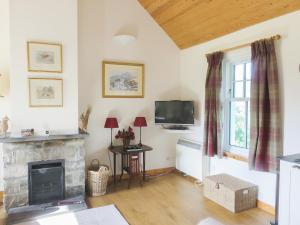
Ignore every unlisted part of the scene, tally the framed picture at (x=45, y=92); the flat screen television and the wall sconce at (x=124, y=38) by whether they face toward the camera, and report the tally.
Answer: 3

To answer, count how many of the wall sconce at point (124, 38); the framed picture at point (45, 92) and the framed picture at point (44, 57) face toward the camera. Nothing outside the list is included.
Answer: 3

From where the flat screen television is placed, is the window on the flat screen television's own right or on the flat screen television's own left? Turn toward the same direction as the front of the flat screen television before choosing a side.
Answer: on the flat screen television's own left

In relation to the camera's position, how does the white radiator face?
facing the viewer and to the left of the viewer

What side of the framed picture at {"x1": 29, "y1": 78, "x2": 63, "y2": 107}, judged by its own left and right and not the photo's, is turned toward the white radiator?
left

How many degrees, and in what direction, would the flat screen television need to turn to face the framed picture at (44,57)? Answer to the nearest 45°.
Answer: approximately 45° to its right

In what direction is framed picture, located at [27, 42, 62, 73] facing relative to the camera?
toward the camera

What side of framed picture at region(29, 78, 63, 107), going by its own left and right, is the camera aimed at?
front
